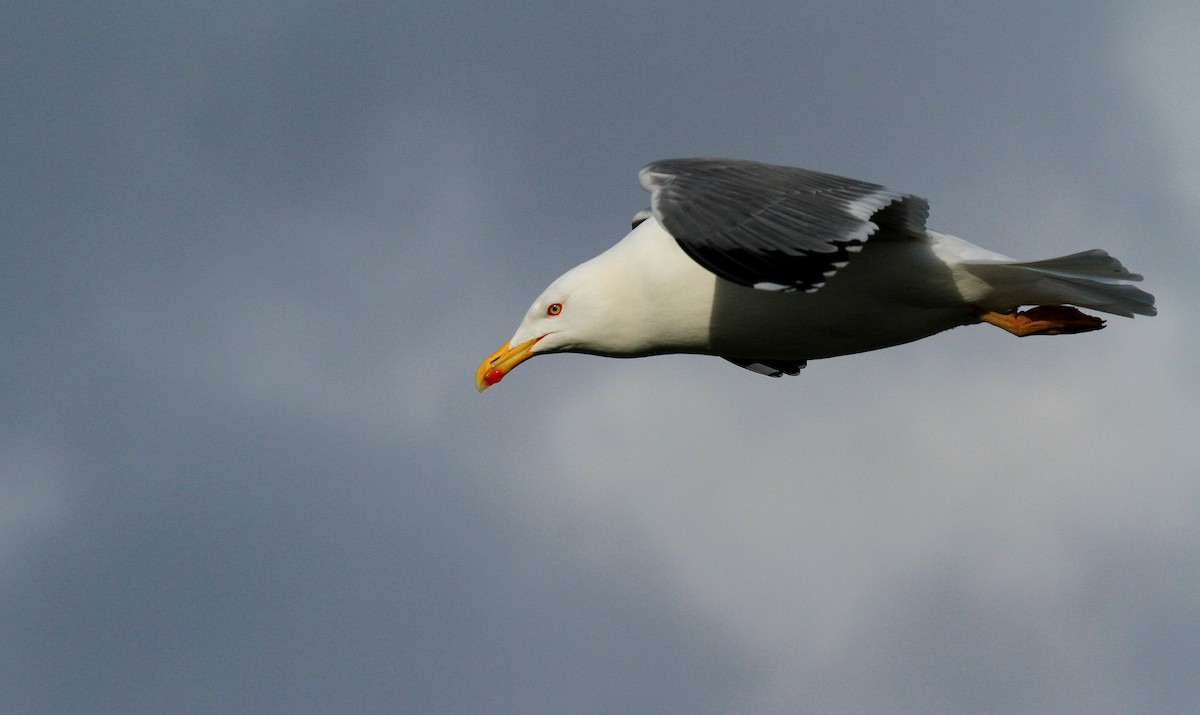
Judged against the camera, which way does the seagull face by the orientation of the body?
to the viewer's left
